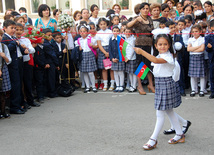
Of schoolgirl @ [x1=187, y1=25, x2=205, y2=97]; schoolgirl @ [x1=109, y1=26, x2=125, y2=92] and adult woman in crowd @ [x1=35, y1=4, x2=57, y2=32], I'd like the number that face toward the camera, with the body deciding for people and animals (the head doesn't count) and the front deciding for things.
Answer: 3

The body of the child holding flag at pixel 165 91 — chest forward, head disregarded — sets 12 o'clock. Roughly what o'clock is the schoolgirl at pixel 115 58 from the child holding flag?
The schoolgirl is roughly at 4 o'clock from the child holding flag.

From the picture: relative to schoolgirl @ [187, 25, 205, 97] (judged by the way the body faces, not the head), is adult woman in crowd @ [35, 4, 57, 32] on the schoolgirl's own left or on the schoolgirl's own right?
on the schoolgirl's own right

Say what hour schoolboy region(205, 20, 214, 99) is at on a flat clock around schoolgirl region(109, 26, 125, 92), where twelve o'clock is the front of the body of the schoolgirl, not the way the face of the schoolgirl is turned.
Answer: The schoolboy is roughly at 10 o'clock from the schoolgirl.

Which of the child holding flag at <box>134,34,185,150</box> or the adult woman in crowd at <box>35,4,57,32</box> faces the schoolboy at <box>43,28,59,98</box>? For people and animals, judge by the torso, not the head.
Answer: the adult woman in crowd

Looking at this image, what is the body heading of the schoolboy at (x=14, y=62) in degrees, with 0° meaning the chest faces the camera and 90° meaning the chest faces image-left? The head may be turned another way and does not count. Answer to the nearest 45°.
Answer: approximately 315°

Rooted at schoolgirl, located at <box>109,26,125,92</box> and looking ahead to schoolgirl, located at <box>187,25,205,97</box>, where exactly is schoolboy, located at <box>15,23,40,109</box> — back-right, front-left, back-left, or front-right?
back-right

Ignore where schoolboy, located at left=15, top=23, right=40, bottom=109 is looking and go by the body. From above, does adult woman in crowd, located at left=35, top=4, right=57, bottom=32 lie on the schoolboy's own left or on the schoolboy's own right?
on the schoolboy's own left

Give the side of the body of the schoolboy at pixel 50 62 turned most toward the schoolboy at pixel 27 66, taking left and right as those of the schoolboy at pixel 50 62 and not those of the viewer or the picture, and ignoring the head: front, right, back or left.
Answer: right

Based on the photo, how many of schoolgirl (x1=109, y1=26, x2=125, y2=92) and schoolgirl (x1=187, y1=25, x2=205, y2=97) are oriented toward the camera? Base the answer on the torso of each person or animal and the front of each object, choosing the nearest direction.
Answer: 2

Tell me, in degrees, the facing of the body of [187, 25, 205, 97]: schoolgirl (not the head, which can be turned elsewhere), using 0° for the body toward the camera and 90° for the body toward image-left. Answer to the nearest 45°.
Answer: approximately 0°

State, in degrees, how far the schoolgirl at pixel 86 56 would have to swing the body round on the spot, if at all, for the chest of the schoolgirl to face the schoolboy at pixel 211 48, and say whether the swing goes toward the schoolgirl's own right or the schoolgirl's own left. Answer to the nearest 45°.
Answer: approximately 45° to the schoolgirl's own left
